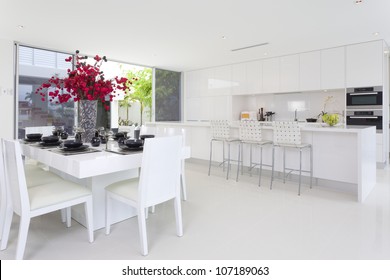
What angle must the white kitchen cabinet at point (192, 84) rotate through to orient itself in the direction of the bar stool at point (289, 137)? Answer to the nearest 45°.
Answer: approximately 45° to its left

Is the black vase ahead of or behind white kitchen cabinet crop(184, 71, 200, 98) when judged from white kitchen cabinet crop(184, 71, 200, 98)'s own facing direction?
ahead

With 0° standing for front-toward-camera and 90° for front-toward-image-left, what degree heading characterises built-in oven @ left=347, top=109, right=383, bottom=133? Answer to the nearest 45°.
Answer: approximately 0°

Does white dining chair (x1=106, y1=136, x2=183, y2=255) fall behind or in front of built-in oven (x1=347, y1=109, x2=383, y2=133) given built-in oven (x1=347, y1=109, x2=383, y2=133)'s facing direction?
in front

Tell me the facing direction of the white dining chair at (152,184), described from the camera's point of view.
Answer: facing away from the viewer and to the left of the viewer

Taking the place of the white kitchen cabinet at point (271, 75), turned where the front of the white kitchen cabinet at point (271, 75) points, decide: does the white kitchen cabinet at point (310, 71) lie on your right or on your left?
on your left

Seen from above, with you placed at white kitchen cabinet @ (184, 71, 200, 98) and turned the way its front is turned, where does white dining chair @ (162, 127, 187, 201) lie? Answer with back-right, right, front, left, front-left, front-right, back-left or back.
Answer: front-left
